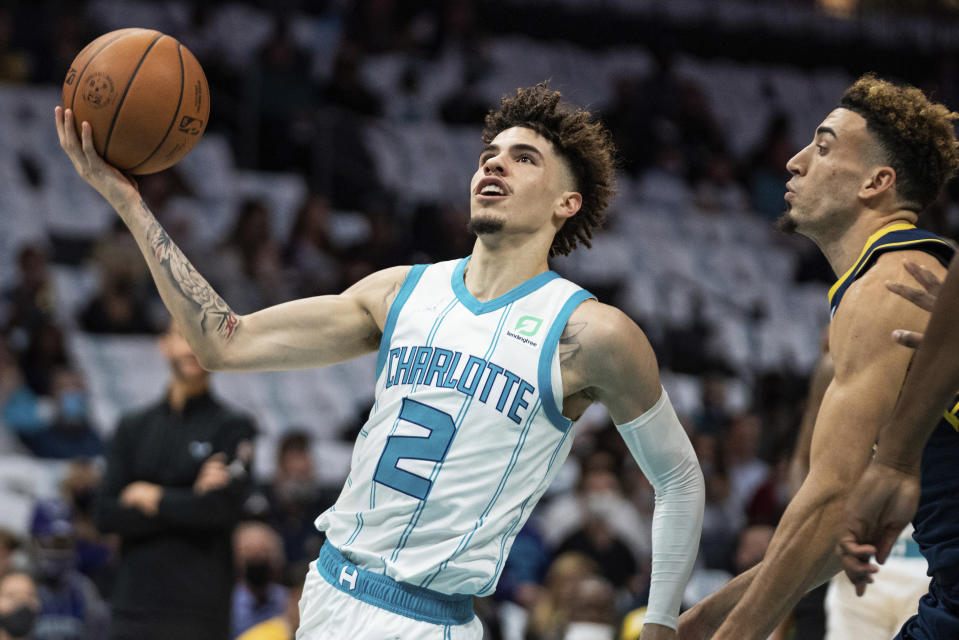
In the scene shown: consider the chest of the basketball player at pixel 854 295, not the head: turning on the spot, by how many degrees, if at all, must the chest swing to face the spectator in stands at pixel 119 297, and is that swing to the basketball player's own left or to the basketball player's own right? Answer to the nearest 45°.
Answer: approximately 45° to the basketball player's own right

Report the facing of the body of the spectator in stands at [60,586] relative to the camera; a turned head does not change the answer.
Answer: toward the camera

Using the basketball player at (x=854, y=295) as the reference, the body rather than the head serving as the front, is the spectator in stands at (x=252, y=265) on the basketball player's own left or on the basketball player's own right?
on the basketball player's own right

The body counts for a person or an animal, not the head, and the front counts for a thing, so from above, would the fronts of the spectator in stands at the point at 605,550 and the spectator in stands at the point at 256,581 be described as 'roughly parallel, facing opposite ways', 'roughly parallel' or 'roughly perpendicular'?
roughly parallel

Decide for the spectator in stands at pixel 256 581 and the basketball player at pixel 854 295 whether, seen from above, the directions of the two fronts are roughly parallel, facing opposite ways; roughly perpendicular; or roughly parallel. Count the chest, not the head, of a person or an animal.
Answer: roughly perpendicular

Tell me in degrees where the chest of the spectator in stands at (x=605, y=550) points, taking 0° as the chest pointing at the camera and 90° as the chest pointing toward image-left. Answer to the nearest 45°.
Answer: approximately 0°

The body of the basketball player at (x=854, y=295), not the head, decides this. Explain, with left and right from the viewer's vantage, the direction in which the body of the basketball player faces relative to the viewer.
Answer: facing to the left of the viewer

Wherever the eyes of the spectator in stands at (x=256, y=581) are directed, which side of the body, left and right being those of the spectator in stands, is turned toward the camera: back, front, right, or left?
front

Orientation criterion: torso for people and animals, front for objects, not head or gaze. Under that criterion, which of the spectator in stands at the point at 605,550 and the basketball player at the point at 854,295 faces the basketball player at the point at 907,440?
the spectator in stands

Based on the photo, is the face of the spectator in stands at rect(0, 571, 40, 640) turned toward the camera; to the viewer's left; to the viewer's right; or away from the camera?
toward the camera

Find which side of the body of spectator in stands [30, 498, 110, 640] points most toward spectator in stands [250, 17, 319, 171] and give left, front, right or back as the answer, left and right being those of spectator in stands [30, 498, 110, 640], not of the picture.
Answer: back

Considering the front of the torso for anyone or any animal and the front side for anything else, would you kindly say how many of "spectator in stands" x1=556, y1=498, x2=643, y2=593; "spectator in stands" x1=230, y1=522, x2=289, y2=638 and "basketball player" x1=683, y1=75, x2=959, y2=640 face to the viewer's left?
1

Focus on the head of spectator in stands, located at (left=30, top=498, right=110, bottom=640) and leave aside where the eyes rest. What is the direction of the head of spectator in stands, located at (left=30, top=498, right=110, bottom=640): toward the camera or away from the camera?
toward the camera

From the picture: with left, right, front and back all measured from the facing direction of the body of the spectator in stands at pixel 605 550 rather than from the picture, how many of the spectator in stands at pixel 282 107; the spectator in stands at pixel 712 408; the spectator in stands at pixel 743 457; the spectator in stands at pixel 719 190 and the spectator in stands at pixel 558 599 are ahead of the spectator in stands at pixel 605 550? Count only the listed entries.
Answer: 1

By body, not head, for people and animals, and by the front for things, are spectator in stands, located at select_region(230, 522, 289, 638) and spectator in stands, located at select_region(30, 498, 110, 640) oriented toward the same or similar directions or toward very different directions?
same or similar directions

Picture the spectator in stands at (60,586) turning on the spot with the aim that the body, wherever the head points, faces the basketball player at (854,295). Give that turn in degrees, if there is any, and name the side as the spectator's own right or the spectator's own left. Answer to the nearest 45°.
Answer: approximately 45° to the spectator's own left

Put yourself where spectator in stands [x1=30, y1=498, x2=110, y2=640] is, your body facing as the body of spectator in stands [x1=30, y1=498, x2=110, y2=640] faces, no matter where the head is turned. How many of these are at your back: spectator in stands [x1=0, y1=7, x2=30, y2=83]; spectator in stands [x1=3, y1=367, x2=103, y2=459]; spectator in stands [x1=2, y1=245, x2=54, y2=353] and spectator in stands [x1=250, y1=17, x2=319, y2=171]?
4

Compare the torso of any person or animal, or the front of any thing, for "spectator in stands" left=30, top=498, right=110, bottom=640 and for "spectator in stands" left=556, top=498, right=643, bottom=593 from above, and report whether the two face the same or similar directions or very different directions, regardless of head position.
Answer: same or similar directions
